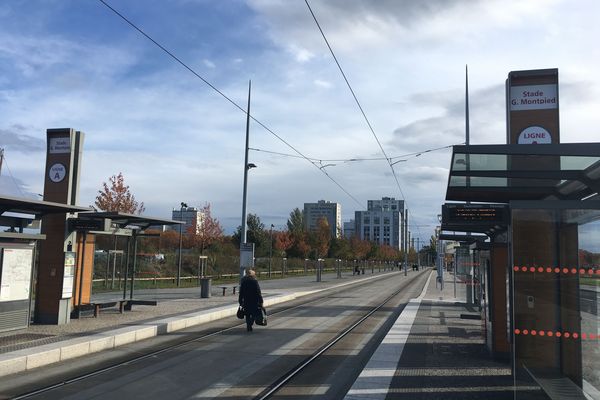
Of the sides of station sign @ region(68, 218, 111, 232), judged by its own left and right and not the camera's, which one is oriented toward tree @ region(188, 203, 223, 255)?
back

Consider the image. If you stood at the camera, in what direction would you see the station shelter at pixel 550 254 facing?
facing to the left of the viewer

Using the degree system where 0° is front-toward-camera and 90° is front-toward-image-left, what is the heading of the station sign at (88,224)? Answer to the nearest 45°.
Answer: approximately 0°

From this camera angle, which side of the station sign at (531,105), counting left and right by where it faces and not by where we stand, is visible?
front

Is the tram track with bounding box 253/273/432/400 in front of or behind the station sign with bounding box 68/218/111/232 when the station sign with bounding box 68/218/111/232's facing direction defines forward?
in front

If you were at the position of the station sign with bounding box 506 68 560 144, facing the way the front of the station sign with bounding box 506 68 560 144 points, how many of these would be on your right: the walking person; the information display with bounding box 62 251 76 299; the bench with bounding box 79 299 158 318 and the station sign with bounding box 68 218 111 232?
4

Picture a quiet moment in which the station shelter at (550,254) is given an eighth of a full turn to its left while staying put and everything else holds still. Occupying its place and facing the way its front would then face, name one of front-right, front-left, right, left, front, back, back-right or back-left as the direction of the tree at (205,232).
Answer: right

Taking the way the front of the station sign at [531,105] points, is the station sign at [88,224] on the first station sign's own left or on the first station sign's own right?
on the first station sign's own right

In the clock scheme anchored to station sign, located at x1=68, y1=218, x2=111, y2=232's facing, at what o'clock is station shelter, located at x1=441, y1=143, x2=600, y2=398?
The station shelter is roughly at 11 o'clock from the station sign.

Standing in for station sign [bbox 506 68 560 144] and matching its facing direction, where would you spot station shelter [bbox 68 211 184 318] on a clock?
The station shelter is roughly at 3 o'clock from the station sign.

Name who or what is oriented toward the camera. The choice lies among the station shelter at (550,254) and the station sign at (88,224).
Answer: the station sign
